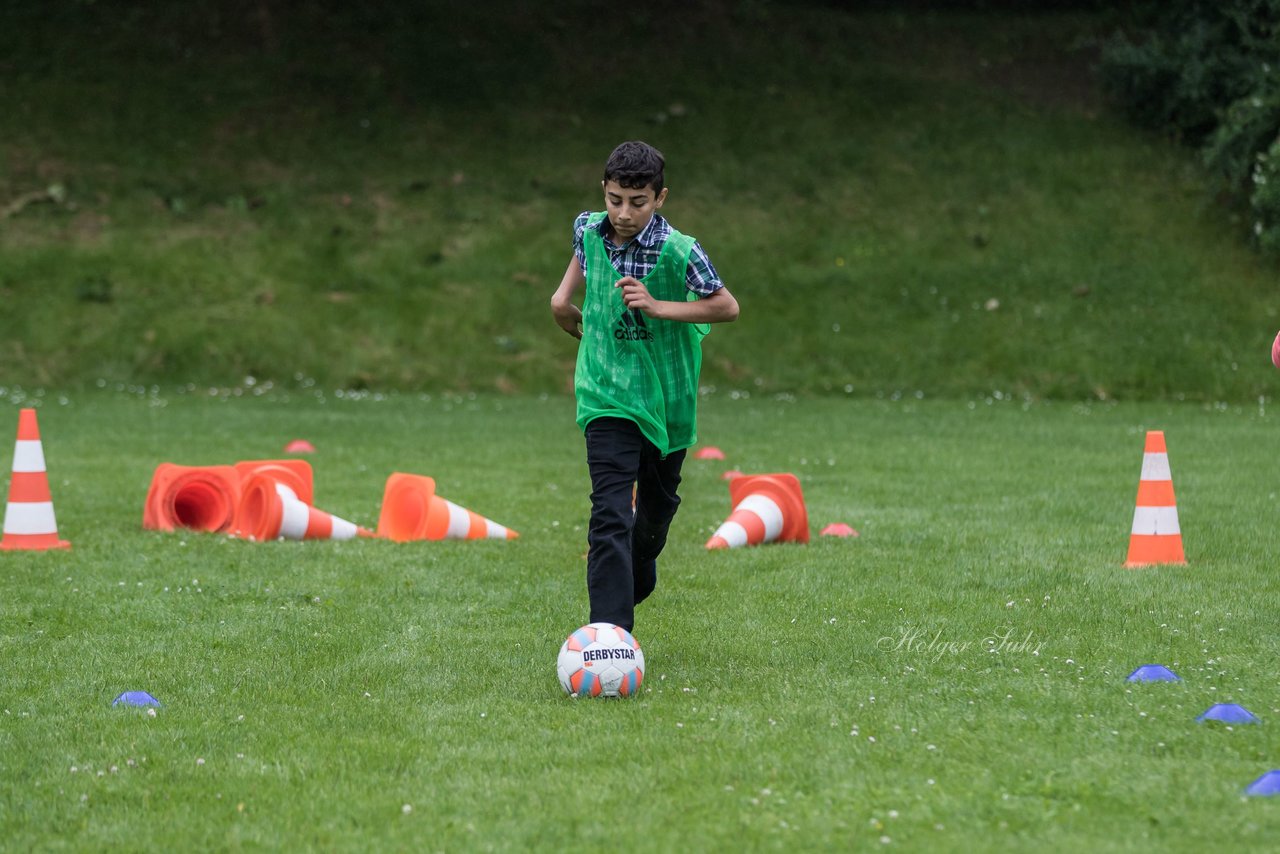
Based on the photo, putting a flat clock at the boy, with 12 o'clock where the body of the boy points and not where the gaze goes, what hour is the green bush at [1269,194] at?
The green bush is roughly at 7 o'clock from the boy.

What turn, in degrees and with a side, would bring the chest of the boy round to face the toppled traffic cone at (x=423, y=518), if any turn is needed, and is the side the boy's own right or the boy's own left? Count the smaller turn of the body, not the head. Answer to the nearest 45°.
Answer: approximately 180°

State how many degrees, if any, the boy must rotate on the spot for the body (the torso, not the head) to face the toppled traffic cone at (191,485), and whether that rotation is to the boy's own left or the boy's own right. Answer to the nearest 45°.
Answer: approximately 135° to the boy's own right

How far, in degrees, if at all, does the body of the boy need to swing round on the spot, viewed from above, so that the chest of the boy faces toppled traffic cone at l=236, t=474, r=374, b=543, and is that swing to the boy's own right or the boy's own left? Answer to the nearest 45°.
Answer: approximately 135° to the boy's own right

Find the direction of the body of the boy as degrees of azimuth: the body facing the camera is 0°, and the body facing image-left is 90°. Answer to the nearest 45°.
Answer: approximately 0°

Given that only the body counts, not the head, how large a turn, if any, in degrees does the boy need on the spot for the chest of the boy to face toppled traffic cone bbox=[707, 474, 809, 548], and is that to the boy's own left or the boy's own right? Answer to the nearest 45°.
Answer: approximately 180°
